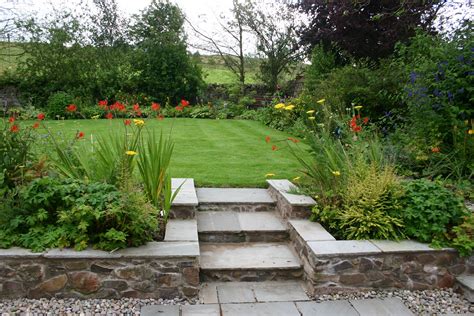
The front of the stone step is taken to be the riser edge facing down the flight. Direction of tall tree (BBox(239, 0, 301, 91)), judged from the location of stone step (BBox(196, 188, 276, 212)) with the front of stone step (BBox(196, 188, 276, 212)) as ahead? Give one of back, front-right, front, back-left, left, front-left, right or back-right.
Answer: back

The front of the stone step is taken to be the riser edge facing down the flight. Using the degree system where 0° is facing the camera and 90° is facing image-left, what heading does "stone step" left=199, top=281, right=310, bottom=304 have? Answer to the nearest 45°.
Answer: approximately 0°

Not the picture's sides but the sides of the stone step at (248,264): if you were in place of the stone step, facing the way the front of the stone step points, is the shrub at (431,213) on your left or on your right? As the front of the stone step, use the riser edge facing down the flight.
on your left

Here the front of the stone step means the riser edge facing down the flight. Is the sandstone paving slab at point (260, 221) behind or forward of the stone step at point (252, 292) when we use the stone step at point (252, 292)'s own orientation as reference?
behind

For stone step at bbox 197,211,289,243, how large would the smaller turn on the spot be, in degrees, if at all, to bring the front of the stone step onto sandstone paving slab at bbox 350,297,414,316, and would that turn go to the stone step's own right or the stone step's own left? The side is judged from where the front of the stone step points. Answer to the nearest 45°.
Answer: approximately 45° to the stone step's own left

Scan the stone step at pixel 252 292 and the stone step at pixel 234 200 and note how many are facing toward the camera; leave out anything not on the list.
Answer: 2
